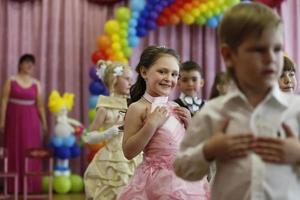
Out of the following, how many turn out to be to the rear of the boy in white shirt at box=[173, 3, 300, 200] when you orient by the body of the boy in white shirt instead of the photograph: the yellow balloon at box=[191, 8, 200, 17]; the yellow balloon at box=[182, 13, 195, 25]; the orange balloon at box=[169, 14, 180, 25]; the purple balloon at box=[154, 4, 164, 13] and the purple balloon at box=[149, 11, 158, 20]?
5

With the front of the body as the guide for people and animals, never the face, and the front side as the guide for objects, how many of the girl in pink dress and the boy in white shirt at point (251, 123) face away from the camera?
0

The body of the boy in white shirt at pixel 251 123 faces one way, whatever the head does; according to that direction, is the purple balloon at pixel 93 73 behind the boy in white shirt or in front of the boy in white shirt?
behind

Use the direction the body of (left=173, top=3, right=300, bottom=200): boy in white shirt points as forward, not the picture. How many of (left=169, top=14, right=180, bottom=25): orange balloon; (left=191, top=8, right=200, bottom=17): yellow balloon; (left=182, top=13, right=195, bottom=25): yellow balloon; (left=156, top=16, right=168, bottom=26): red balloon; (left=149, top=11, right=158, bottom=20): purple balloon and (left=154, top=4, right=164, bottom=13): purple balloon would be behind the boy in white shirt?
6

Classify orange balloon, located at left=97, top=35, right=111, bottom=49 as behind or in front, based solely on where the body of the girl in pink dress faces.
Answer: behind

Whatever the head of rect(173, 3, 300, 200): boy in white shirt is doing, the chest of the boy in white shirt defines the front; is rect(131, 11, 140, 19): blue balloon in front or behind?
behind

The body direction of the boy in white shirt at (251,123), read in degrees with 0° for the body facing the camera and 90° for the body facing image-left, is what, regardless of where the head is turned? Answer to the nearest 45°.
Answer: approximately 0°

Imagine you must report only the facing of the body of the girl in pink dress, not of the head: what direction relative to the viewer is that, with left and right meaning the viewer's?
facing the viewer and to the right of the viewer

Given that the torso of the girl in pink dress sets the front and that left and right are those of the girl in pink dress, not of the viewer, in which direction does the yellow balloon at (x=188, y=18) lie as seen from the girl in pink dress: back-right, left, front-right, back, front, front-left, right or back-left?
back-left
